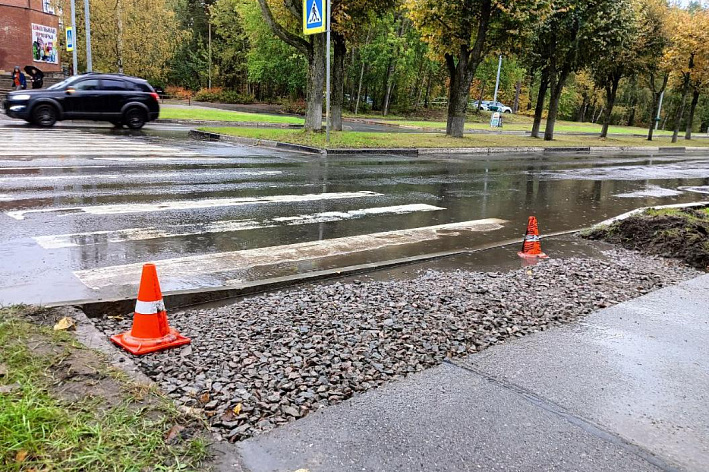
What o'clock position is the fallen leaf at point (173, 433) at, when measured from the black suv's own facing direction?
The fallen leaf is roughly at 9 o'clock from the black suv.

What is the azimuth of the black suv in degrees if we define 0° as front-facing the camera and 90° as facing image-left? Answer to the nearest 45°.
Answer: approximately 90°

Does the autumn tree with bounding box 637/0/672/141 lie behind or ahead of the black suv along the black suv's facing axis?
behind

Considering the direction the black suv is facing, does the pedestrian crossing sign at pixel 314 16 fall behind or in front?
behind

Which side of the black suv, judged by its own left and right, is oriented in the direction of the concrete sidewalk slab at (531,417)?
left

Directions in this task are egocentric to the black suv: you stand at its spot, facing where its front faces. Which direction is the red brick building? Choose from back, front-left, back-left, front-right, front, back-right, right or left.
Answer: right

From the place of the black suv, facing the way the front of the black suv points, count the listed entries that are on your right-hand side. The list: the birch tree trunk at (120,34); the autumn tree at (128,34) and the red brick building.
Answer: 3

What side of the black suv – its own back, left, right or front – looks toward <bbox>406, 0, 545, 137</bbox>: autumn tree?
back

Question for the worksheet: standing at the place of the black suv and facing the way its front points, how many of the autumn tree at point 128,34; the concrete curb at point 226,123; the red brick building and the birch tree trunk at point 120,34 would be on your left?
0

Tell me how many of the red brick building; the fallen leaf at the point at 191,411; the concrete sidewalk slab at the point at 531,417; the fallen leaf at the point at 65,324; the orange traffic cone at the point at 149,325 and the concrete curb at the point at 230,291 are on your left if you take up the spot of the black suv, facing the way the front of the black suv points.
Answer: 5

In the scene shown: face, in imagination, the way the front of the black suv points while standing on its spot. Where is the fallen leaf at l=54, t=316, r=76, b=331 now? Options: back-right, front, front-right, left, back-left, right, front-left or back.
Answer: left

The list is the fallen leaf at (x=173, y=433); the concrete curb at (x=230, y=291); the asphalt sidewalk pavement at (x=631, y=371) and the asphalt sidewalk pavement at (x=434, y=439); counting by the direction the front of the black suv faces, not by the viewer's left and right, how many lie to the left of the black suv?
4

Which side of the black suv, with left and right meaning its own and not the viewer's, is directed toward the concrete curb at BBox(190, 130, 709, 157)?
back

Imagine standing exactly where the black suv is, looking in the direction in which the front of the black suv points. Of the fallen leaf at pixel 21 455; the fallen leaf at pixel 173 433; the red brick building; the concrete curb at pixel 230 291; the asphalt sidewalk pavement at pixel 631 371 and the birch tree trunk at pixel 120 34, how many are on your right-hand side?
2

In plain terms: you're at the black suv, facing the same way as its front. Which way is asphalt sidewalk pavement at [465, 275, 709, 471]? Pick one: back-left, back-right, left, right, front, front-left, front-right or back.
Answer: left

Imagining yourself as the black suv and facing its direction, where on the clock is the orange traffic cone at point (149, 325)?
The orange traffic cone is roughly at 9 o'clock from the black suv.

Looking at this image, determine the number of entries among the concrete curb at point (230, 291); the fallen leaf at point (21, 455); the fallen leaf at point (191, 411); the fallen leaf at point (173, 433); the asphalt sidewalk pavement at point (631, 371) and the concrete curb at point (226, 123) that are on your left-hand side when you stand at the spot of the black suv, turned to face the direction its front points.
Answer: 5

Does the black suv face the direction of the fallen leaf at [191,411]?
no

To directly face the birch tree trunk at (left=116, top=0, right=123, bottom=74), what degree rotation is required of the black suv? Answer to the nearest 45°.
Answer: approximately 90° to its right

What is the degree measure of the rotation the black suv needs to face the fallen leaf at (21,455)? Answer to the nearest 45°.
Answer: approximately 90° to its left
